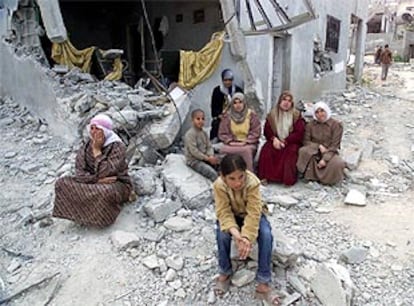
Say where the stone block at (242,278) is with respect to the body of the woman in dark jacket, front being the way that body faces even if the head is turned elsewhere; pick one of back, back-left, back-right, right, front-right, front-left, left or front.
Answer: front

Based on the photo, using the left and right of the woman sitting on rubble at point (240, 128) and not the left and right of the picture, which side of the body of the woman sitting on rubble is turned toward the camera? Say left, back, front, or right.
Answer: front

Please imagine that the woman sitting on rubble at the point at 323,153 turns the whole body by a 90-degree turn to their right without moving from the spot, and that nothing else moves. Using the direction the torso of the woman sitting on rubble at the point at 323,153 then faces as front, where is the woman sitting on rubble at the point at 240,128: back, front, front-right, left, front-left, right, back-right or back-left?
front

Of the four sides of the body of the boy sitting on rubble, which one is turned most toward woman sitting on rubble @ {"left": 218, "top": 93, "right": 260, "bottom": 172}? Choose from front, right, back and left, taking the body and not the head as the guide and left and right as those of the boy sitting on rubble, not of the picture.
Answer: left

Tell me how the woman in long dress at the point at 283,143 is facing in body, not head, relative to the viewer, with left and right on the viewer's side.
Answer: facing the viewer and to the left of the viewer

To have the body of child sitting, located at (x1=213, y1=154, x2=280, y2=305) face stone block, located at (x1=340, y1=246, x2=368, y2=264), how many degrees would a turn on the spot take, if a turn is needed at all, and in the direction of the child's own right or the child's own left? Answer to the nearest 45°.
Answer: approximately 135° to the child's own left

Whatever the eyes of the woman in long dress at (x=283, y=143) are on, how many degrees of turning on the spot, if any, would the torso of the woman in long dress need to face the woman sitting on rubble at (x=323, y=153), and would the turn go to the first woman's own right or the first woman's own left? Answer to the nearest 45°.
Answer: approximately 135° to the first woman's own left

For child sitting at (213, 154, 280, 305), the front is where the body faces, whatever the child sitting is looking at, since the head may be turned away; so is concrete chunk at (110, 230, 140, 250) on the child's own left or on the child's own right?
on the child's own right

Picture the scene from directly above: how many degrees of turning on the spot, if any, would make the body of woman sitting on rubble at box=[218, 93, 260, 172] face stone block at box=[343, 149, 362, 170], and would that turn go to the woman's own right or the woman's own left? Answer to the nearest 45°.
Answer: approximately 90° to the woman's own left

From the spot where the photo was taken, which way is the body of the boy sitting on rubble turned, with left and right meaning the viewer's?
facing the viewer and to the right of the viewer

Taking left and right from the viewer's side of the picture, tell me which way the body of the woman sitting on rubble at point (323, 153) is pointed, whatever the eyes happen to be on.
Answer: facing the viewer

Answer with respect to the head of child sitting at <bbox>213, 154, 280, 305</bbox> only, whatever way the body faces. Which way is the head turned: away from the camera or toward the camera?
toward the camera

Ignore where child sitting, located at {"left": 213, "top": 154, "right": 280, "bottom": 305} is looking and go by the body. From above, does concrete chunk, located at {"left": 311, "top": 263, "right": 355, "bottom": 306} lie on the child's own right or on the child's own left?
on the child's own left
